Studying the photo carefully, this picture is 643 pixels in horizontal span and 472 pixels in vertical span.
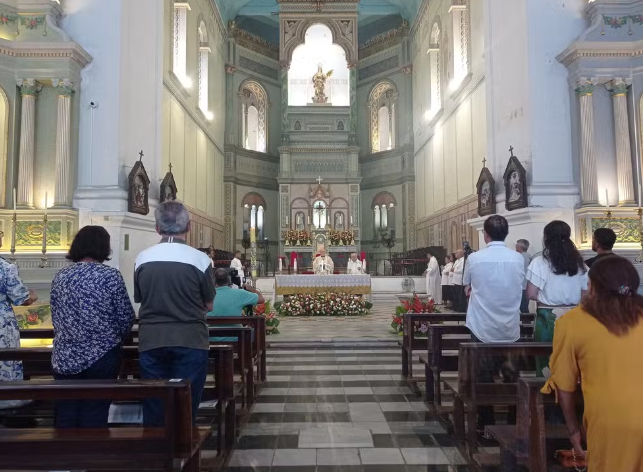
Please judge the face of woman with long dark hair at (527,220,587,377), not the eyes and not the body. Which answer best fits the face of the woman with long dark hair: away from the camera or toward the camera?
away from the camera

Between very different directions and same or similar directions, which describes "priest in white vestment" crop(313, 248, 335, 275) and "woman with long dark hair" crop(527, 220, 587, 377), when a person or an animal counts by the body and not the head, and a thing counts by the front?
very different directions

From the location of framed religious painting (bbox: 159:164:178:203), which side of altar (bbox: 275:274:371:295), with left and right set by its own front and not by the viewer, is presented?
right

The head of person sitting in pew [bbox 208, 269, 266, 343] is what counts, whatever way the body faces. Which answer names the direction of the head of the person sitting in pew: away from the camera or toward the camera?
away from the camera

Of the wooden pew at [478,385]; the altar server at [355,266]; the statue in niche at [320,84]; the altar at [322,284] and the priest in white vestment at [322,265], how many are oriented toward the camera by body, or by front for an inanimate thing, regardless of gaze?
4

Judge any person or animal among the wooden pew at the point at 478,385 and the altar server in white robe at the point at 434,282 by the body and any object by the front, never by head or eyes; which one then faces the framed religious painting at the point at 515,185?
the wooden pew

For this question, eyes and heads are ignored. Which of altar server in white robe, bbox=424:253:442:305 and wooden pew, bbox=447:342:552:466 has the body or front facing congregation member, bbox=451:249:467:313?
the wooden pew

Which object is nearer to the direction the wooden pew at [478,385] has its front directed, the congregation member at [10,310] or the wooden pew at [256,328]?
the wooden pew

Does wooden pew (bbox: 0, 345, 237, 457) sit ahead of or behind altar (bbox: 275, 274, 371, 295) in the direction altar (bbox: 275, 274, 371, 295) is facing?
ahead

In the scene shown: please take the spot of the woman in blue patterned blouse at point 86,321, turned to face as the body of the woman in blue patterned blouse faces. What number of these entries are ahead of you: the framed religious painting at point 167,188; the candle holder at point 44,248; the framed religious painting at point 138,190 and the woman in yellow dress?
3

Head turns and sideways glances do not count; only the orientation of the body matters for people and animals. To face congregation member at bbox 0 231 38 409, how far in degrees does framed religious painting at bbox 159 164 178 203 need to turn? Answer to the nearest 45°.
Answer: approximately 45° to its right

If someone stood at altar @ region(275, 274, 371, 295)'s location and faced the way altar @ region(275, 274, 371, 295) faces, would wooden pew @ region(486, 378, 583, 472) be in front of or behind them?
in front

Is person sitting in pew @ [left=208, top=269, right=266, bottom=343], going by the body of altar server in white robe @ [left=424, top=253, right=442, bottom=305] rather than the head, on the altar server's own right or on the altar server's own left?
on the altar server's own left

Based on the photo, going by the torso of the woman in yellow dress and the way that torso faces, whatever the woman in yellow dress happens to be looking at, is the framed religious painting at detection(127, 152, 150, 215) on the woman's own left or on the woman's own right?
on the woman's own left

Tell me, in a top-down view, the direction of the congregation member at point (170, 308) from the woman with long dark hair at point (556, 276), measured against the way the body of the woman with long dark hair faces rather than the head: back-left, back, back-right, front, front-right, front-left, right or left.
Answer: back-left

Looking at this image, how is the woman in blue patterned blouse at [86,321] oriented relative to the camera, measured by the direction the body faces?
away from the camera

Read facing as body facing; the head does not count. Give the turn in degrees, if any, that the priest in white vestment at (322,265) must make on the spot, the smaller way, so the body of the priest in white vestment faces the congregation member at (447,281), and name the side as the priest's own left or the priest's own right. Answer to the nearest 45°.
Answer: approximately 90° to the priest's own left

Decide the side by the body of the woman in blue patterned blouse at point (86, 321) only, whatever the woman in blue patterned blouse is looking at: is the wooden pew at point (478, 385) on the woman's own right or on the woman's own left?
on the woman's own right

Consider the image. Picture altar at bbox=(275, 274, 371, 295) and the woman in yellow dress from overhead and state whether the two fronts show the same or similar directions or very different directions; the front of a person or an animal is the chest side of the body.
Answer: very different directions

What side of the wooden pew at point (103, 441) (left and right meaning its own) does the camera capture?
back

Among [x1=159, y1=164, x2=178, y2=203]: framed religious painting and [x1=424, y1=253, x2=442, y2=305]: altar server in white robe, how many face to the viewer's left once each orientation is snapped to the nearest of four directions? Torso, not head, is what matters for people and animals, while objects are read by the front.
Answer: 1
